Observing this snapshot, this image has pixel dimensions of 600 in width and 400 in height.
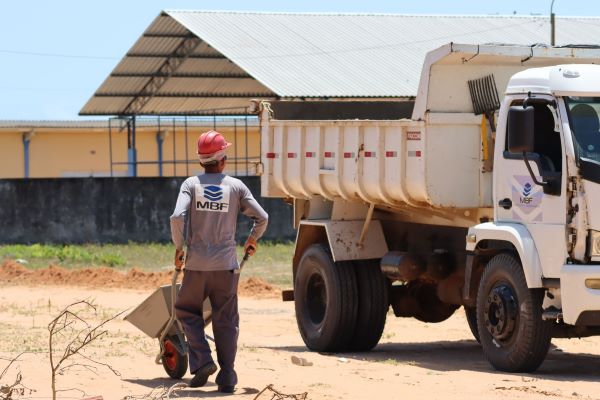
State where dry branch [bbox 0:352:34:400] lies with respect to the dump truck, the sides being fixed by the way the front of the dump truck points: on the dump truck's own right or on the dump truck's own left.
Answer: on the dump truck's own right

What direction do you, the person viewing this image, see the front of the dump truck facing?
facing the viewer and to the right of the viewer

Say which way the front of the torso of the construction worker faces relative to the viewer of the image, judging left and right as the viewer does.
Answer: facing away from the viewer

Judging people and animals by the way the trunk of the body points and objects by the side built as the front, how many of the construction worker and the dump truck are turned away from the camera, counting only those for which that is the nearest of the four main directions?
1

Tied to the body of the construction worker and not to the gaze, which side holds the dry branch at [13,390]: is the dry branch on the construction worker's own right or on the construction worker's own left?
on the construction worker's own left

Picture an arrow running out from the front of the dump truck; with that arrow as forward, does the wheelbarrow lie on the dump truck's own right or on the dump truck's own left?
on the dump truck's own right

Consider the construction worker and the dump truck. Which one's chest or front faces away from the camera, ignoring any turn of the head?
the construction worker
